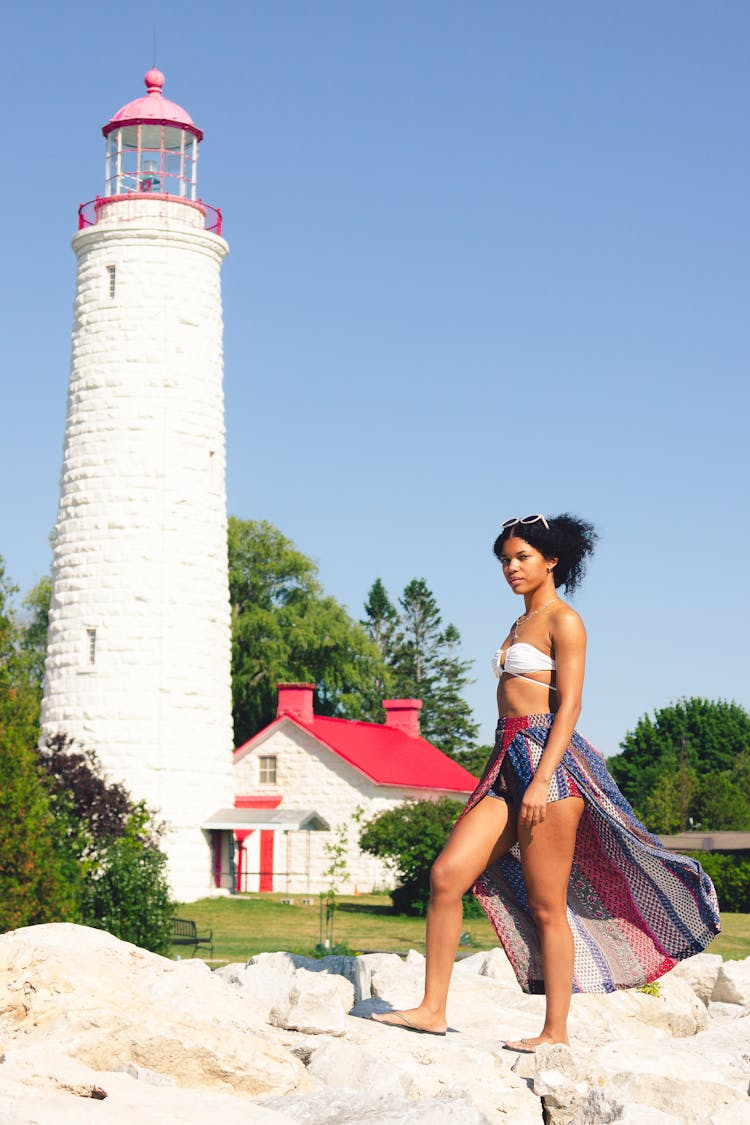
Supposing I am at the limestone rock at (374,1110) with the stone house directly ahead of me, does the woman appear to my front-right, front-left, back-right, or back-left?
front-right

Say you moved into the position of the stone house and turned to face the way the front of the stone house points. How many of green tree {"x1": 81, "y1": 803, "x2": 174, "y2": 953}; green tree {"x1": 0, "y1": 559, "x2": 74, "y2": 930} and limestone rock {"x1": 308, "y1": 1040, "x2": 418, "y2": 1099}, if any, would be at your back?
0

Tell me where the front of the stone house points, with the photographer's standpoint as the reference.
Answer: facing the viewer and to the left of the viewer

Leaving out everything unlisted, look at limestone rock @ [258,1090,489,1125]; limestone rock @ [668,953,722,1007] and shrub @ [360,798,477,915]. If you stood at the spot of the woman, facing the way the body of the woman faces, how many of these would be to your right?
2

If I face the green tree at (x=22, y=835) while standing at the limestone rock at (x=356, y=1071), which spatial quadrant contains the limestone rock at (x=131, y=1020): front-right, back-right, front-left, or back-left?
front-left

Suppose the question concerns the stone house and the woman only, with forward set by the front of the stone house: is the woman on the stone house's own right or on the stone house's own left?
on the stone house's own left

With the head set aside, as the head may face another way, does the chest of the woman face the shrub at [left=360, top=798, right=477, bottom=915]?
no

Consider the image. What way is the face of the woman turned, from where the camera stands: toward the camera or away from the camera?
toward the camera

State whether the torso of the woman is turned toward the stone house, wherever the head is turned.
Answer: no

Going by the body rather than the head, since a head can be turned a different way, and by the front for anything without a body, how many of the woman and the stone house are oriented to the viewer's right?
0

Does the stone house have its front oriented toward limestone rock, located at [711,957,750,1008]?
no

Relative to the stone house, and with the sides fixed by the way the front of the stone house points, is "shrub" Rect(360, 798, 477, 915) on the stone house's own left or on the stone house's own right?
on the stone house's own left

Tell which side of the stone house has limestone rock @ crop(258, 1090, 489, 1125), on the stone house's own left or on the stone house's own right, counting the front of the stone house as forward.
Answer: on the stone house's own left

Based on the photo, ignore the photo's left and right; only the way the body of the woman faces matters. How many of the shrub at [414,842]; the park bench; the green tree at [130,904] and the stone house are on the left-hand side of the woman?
0
